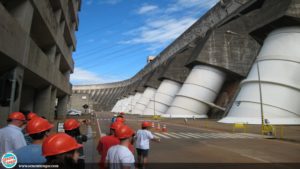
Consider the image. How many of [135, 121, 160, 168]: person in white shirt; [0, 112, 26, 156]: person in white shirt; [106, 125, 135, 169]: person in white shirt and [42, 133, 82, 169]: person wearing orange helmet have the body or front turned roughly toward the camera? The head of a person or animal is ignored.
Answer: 0

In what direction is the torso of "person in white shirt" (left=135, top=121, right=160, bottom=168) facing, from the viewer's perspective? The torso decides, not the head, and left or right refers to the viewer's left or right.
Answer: facing away from the viewer and to the right of the viewer

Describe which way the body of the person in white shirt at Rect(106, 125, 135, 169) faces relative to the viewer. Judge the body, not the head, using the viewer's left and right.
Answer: facing away from the viewer and to the right of the viewer

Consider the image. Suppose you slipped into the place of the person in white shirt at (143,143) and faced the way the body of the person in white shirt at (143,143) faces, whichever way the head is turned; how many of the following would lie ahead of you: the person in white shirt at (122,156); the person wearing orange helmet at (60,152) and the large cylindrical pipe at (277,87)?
1

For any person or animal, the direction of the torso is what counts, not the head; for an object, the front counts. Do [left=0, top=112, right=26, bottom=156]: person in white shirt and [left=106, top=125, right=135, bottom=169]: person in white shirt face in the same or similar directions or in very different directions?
same or similar directions

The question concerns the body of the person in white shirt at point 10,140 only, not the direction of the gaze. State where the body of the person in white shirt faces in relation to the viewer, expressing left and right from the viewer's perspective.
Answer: facing away from the viewer and to the right of the viewer

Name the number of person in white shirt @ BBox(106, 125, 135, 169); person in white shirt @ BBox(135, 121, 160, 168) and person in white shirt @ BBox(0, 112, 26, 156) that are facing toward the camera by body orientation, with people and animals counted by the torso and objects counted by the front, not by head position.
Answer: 0

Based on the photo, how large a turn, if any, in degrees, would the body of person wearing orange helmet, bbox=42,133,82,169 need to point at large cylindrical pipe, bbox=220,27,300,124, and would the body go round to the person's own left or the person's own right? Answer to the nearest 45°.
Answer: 0° — they already face it

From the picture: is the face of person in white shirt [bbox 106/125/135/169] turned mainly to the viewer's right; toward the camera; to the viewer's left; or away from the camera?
away from the camera

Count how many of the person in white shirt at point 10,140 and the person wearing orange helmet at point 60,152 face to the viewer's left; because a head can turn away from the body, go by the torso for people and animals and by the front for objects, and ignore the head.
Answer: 0

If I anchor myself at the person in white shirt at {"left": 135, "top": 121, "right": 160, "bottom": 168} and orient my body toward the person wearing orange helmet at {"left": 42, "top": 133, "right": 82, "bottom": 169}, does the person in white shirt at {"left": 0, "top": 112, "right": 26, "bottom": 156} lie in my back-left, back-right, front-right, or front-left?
front-right

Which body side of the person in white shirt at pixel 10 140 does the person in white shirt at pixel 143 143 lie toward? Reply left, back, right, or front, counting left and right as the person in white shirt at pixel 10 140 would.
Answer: front

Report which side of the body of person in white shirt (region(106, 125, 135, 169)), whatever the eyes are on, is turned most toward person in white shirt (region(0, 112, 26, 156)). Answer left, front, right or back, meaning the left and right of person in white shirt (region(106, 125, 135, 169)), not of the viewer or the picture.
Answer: left

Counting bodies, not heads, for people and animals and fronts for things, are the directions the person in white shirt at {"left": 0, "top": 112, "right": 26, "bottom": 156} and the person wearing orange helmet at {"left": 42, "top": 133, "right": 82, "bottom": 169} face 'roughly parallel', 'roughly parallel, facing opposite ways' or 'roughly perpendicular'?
roughly parallel

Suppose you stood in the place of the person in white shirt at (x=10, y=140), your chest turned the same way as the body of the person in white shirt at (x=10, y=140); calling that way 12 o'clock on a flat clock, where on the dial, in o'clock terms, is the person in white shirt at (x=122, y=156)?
the person in white shirt at (x=122, y=156) is roughly at 3 o'clock from the person in white shirt at (x=10, y=140).

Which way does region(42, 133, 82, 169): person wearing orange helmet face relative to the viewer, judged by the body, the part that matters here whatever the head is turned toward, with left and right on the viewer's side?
facing away from the viewer and to the right of the viewer

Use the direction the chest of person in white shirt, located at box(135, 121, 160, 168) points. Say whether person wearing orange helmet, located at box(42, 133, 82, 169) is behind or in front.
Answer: behind
